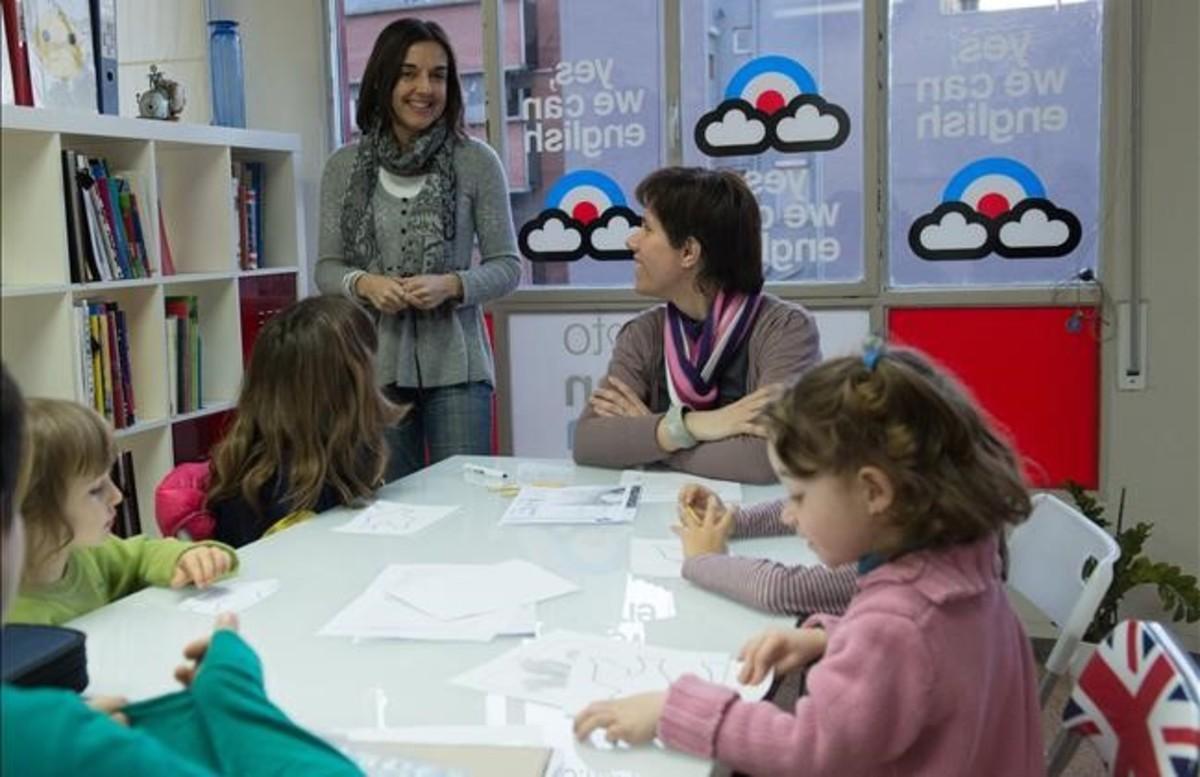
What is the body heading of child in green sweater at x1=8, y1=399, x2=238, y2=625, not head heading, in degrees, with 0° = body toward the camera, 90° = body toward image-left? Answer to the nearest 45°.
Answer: approximately 270°

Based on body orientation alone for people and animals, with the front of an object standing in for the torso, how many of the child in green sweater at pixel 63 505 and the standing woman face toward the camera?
1

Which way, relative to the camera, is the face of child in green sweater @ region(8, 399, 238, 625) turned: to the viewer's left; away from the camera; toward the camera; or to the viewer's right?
to the viewer's right

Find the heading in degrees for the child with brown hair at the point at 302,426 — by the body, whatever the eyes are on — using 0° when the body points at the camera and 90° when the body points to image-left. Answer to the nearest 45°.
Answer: approximately 225°

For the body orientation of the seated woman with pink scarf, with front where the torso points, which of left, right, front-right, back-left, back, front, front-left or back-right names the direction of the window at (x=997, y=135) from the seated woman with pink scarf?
back

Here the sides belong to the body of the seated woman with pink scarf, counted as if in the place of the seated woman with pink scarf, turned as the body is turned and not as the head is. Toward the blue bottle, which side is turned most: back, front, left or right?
right

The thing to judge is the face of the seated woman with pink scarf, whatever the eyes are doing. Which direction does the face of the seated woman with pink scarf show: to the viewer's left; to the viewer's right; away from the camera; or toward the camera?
to the viewer's left
